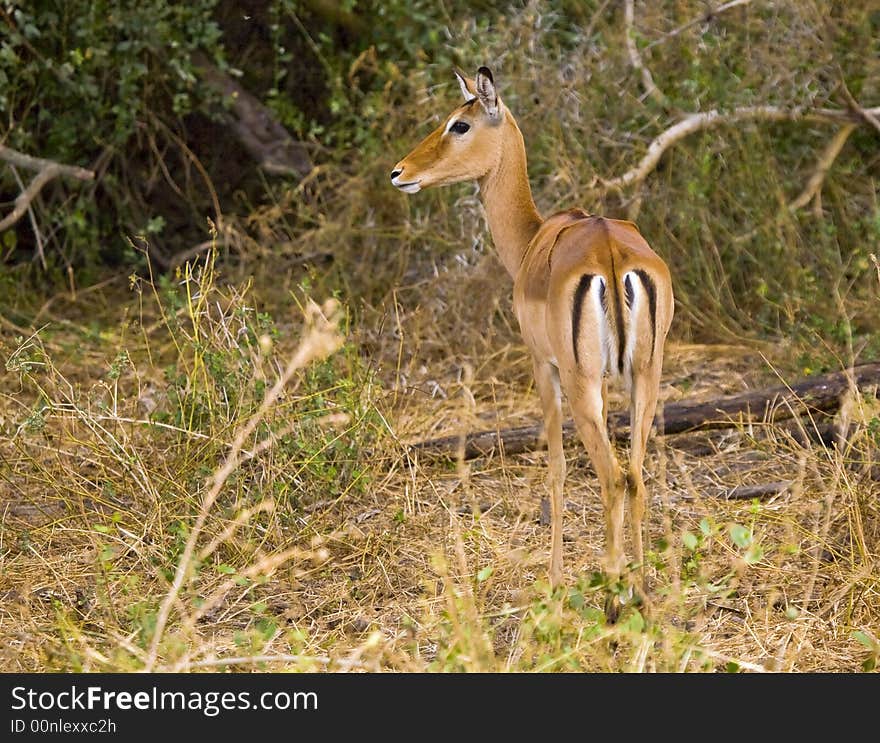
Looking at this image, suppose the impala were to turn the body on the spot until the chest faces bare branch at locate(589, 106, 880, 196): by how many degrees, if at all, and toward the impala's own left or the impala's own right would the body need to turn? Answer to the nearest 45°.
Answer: approximately 45° to the impala's own right

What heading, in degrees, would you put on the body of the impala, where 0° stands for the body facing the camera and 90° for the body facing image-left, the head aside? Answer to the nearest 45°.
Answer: approximately 135°

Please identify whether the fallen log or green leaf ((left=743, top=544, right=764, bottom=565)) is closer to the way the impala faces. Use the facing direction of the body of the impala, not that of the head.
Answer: the fallen log
